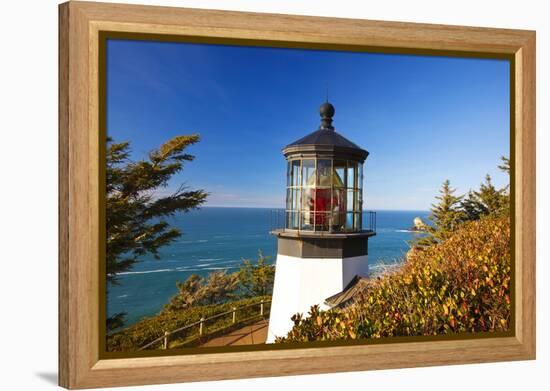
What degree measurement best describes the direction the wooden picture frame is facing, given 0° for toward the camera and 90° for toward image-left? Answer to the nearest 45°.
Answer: approximately 315°
